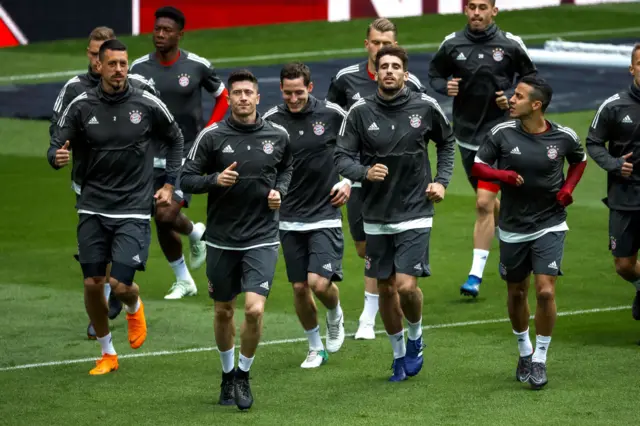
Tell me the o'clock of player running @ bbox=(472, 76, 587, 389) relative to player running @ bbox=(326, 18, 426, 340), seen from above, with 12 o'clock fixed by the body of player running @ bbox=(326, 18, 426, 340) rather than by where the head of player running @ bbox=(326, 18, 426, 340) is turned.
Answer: player running @ bbox=(472, 76, 587, 389) is roughly at 11 o'clock from player running @ bbox=(326, 18, 426, 340).

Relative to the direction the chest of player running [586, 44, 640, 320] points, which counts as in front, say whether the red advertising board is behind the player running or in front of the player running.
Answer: behind

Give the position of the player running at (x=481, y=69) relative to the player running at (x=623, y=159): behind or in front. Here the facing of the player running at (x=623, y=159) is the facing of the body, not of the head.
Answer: behind

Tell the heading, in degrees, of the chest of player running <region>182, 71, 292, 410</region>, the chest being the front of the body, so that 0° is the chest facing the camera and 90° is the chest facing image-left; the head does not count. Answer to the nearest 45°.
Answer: approximately 0°

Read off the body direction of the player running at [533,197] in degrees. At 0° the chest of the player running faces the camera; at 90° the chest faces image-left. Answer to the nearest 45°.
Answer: approximately 0°

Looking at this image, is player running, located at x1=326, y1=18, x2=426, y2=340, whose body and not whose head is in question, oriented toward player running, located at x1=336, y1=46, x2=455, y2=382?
yes

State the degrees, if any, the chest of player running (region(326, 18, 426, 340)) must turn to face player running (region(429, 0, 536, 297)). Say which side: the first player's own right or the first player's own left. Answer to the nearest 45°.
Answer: approximately 135° to the first player's own left

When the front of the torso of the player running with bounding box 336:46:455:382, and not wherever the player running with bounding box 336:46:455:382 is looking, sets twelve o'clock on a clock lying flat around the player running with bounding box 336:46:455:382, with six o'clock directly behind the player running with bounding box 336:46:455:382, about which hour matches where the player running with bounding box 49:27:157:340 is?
the player running with bounding box 49:27:157:340 is roughly at 4 o'clock from the player running with bounding box 336:46:455:382.

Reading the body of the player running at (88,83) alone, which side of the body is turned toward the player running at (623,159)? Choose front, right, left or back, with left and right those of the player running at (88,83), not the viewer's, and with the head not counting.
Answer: left

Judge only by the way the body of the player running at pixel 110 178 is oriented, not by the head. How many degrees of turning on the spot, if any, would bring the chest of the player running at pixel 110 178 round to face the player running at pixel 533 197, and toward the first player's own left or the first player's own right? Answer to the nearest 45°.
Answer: approximately 45° to the first player's own left
